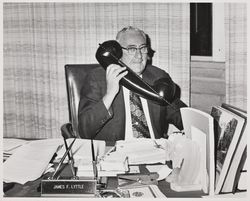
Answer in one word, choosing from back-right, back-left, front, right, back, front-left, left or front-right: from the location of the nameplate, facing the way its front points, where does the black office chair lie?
back

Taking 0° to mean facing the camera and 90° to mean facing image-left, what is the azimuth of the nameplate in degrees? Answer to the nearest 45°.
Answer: approximately 0°
